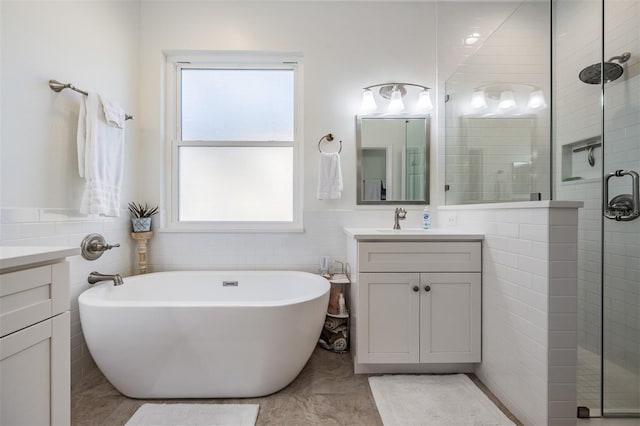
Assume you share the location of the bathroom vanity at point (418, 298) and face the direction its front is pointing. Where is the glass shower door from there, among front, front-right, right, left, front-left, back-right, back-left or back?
left

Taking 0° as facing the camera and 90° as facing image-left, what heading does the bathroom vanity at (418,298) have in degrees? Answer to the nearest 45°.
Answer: approximately 0°

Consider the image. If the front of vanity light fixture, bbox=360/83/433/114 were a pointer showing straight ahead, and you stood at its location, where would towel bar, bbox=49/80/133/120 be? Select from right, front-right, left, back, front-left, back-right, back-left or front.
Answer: front-right

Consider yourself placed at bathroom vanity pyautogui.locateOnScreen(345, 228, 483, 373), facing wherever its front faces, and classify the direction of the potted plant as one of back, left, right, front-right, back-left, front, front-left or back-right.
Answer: right

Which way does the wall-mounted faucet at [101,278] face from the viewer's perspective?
to the viewer's right

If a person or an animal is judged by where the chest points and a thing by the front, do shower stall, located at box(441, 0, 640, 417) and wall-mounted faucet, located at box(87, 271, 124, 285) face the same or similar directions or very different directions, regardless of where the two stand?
very different directions

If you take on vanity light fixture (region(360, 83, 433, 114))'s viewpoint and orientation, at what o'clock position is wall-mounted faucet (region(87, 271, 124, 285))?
The wall-mounted faucet is roughly at 2 o'clock from the vanity light fixture.

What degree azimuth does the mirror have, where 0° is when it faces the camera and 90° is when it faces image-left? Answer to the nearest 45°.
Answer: approximately 0°

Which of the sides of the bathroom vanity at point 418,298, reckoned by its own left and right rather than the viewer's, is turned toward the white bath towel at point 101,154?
right

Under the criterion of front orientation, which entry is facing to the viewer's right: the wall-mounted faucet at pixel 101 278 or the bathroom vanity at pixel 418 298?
the wall-mounted faucet
